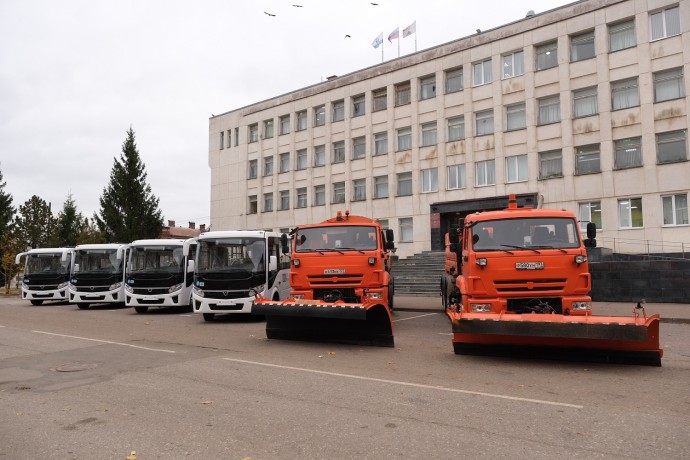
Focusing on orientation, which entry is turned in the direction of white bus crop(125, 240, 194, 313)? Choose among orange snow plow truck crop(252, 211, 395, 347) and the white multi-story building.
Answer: the white multi-story building

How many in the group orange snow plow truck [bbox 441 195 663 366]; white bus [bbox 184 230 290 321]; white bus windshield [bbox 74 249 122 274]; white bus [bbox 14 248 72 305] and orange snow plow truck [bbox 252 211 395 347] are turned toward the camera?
5

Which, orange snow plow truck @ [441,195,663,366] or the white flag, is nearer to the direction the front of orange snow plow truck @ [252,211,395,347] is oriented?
the orange snow plow truck

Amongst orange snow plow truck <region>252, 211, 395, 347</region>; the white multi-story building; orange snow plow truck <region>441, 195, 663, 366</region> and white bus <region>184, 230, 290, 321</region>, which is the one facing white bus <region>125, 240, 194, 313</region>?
the white multi-story building

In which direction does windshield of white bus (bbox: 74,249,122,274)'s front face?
toward the camera

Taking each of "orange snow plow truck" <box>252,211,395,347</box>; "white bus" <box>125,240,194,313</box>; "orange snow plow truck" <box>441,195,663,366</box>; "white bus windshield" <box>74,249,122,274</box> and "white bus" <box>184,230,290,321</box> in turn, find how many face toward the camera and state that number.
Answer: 5

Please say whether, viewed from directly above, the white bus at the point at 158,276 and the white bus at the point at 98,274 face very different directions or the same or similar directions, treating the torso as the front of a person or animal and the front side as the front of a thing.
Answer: same or similar directions

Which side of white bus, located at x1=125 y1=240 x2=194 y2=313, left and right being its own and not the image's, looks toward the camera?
front

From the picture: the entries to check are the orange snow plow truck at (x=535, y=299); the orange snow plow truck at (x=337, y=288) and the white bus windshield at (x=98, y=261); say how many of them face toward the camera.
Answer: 3

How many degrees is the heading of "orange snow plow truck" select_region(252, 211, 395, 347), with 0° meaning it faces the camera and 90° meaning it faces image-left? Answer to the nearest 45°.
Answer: approximately 0°

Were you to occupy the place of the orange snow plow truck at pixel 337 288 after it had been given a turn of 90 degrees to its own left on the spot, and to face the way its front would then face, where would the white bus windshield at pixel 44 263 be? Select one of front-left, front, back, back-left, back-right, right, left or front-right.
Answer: back-left

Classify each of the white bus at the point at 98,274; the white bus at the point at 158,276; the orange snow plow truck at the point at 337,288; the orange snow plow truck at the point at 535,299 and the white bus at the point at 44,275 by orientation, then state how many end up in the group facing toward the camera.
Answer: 5

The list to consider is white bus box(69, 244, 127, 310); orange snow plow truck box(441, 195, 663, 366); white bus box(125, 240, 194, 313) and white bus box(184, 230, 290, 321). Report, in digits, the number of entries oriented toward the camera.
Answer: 4

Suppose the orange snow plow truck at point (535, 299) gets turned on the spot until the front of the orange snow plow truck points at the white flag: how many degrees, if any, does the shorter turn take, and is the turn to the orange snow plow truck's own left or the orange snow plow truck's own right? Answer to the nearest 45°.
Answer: approximately 180°
